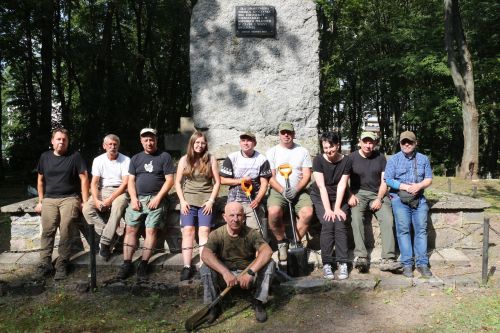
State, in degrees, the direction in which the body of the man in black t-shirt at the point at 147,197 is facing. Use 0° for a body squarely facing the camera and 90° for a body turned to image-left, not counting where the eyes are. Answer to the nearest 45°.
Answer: approximately 0°

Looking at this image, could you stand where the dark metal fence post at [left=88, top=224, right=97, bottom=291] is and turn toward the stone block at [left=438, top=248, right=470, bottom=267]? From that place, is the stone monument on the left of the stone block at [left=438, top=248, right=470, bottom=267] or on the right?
left

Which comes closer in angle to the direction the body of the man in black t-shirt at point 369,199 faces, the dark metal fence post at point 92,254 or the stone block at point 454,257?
the dark metal fence post

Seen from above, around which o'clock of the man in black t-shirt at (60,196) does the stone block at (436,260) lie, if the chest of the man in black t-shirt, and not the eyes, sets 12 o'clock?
The stone block is roughly at 10 o'clock from the man in black t-shirt.
